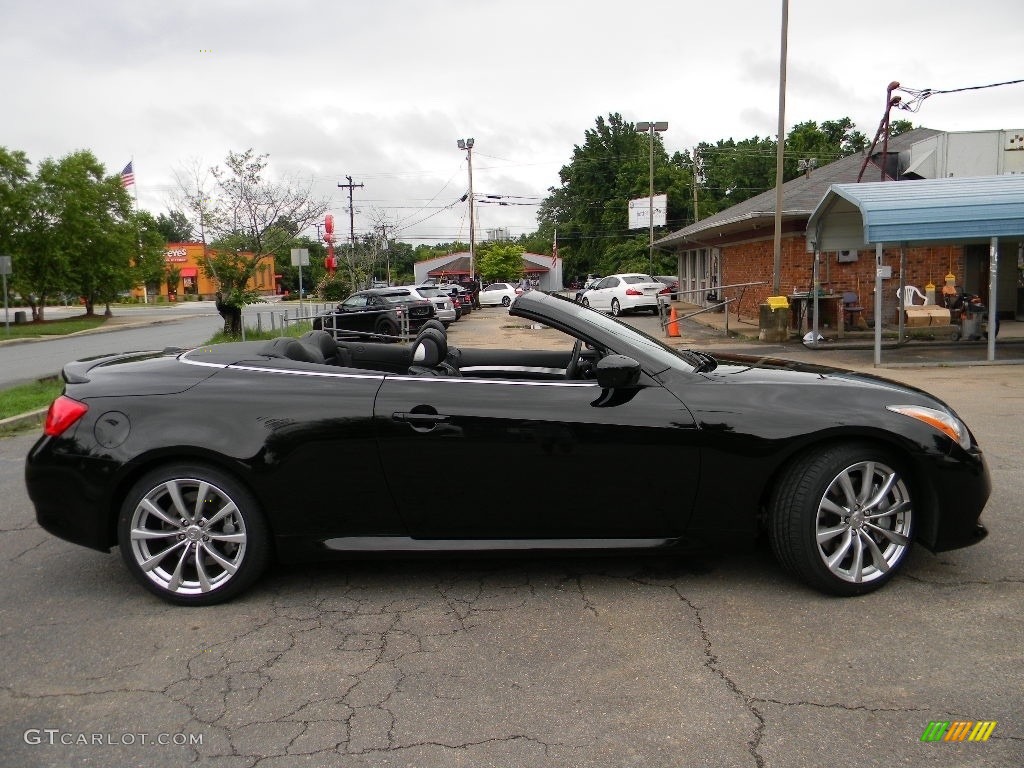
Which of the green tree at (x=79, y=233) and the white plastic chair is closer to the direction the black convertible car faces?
the white plastic chair

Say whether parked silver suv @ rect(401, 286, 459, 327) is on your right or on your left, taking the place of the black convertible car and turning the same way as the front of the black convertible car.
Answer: on your left

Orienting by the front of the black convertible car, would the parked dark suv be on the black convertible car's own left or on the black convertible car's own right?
on the black convertible car's own left

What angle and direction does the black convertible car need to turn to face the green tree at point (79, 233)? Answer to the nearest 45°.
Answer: approximately 135° to its left

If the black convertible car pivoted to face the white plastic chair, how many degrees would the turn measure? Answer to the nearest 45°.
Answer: approximately 45° to its left

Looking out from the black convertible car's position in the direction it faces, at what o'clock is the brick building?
The brick building is roughly at 10 o'clock from the black convertible car.

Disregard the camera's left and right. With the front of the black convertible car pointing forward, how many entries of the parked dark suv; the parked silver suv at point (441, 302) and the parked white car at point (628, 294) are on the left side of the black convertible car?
3

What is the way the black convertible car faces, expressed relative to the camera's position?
facing to the right of the viewer

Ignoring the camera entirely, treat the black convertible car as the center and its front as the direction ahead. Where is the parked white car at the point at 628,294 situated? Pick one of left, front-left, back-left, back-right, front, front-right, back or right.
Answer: left

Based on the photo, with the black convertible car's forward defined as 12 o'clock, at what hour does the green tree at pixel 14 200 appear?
The green tree is roughly at 8 o'clock from the black convertible car.

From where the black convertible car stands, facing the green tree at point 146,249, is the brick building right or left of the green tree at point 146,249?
right
